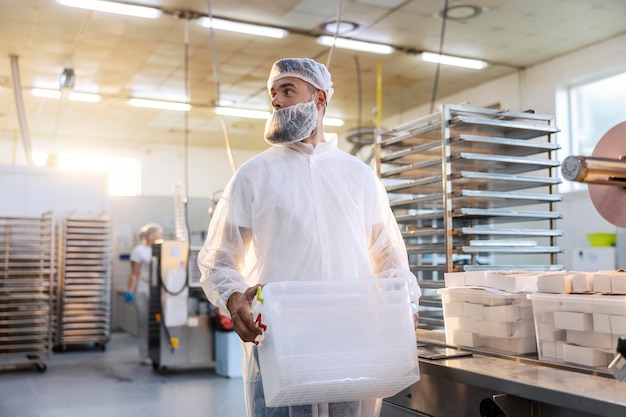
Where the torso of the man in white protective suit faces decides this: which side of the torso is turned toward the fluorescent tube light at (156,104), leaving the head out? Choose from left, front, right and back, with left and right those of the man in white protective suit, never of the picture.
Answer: back

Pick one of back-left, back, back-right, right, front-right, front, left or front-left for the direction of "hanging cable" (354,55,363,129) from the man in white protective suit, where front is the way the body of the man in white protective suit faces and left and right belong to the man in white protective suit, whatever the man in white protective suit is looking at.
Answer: back

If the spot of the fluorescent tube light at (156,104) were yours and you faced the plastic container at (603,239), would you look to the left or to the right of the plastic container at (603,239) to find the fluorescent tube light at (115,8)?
right

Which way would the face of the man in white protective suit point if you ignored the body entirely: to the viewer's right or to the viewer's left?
to the viewer's left

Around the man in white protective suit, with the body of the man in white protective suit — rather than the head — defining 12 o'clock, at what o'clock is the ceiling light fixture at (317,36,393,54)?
The ceiling light fixture is roughly at 6 o'clock from the man in white protective suit.

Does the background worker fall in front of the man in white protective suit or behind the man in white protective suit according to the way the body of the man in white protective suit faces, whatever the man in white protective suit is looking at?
behind

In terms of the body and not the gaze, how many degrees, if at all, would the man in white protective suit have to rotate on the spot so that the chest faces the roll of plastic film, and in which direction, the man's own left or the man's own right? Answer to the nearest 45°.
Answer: approximately 90° to the man's own left

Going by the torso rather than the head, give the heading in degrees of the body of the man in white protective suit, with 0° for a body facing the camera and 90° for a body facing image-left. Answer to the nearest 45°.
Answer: approximately 0°

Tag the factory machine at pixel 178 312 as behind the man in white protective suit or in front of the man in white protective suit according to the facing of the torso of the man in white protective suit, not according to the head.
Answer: behind

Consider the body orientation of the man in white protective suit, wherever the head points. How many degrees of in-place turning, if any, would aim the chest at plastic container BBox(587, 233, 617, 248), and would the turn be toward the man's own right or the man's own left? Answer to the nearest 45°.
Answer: approximately 135° to the man's own left

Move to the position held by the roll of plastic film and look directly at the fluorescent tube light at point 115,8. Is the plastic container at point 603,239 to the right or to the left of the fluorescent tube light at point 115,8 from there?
right
